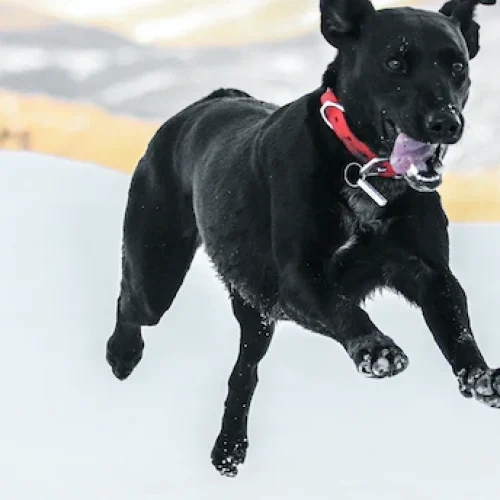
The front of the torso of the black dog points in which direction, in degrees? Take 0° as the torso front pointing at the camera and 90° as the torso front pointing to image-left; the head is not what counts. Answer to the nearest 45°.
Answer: approximately 315°
